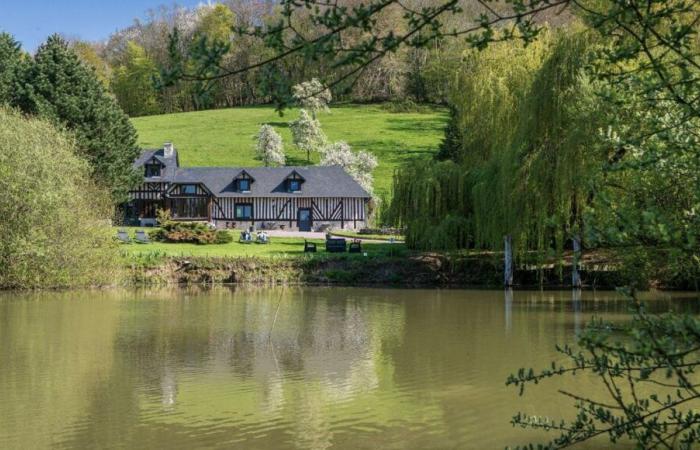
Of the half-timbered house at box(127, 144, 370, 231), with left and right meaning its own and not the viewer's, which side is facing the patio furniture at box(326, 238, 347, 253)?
front

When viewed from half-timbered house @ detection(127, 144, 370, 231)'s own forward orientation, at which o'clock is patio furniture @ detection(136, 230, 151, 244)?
The patio furniture is roughly at 1 o'clock from the half-timbered house.

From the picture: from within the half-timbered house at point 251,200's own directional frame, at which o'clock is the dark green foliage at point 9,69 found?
The dark green foliage is roughly at 2 o'clock from the half-timbered house.

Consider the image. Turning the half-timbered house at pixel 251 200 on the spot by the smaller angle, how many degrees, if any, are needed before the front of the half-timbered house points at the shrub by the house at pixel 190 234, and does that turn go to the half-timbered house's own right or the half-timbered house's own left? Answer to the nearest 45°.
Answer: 0° — it already faces it

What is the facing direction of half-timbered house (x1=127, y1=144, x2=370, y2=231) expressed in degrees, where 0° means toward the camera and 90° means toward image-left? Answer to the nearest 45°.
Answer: approximately 0°

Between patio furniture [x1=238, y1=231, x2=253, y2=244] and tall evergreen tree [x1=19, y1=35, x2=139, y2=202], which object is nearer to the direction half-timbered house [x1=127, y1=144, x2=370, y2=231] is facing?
the patio furniture

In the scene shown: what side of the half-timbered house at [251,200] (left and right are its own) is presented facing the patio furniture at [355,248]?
front

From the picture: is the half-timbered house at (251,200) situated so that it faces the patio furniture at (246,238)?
yes
